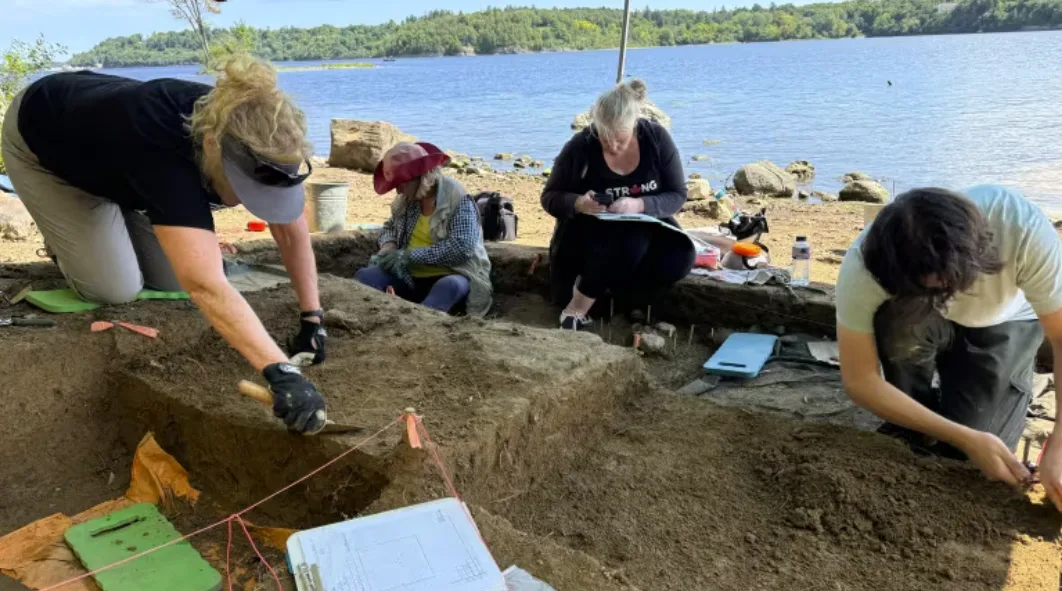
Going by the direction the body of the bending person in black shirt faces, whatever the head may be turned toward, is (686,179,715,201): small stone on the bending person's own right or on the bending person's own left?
on the bending person's own left

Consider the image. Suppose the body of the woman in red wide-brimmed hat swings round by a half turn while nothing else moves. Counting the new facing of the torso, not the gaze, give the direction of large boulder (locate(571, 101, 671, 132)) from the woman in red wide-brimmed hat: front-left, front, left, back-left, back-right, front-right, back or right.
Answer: front

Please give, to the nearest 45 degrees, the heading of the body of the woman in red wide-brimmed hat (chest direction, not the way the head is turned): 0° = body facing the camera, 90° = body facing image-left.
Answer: approximately 45°

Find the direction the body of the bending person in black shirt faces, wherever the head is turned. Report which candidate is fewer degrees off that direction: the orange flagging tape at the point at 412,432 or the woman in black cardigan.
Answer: the orange flagging tape

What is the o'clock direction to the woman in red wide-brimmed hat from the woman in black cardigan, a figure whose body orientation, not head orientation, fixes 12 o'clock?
The woman in red wide-brimmed hat is roughly at 3 o'clock from the woman in black cardigan.
